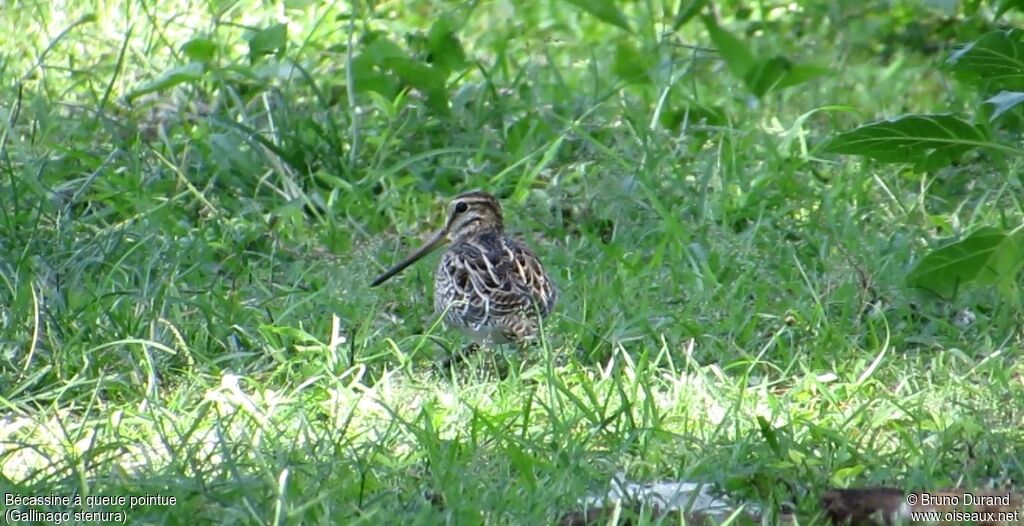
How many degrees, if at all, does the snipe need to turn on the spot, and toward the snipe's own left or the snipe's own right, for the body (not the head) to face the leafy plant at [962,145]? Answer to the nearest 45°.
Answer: approximately 135° to the snipe's own right

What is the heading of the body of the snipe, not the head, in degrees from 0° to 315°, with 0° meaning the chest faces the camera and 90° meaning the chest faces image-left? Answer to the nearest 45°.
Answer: approximately 135°
